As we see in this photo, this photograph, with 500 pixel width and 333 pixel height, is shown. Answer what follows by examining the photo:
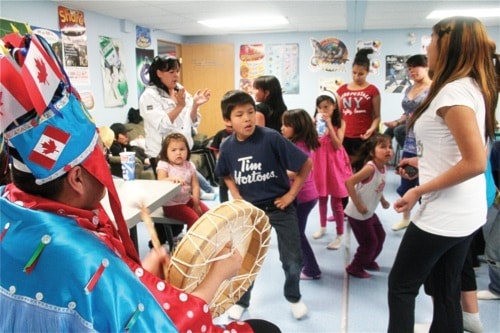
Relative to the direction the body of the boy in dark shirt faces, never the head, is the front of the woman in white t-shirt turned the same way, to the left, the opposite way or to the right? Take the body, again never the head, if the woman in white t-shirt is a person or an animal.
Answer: to the right

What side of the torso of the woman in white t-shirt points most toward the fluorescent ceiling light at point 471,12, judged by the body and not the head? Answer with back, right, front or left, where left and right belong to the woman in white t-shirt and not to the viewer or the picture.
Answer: right

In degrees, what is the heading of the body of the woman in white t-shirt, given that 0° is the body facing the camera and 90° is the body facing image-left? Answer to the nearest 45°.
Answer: approximately 90°

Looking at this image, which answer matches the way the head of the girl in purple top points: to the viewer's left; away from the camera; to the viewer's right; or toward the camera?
to the viewer's left

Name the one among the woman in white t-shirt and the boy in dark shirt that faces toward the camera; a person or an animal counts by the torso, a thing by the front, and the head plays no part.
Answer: the boy in dark shirt

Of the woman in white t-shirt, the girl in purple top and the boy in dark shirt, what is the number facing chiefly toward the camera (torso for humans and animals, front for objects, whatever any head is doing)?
1

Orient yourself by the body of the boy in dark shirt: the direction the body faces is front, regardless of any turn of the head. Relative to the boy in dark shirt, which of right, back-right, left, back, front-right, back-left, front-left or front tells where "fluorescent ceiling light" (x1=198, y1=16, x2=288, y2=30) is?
back

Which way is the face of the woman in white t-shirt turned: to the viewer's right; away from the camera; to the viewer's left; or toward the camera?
to the viewer's left

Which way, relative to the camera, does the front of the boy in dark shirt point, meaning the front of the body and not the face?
toward the camera

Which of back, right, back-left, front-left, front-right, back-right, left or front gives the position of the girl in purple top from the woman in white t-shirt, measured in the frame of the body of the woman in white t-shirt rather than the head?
front-right
